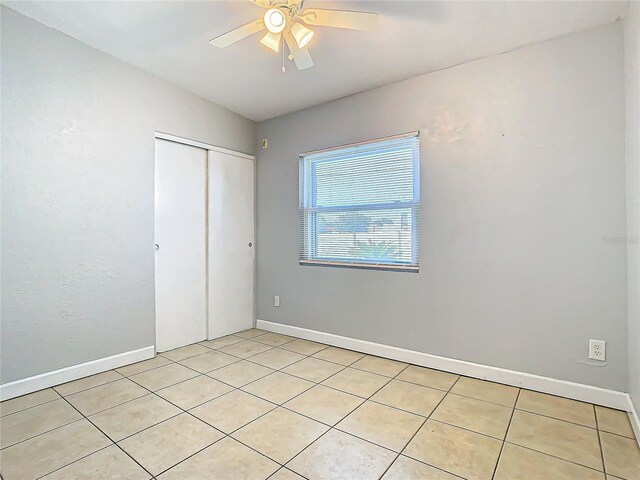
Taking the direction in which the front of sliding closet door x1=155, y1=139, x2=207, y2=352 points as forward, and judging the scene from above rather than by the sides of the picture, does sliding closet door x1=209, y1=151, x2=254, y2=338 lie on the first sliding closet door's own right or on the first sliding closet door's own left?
on the first sliding closet door's own left

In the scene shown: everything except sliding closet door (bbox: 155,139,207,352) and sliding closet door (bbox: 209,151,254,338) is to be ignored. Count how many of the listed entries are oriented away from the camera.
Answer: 0

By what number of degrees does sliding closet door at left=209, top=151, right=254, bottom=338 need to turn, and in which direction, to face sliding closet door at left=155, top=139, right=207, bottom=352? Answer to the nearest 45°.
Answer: approximately 90° to its right

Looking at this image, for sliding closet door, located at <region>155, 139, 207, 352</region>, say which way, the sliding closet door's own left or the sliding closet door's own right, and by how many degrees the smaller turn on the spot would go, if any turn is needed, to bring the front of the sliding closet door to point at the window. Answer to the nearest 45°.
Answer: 0° — it already faces it

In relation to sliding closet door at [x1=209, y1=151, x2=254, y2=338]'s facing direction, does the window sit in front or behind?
in front

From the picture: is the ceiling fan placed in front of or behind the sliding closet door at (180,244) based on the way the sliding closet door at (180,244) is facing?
in front

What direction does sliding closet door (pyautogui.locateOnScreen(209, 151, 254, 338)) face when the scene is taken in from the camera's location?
facing the viewer and to the right of the viewer

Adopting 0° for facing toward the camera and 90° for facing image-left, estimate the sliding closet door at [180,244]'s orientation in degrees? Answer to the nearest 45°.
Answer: approximately 315°

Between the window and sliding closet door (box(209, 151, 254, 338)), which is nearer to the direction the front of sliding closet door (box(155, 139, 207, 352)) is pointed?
the window

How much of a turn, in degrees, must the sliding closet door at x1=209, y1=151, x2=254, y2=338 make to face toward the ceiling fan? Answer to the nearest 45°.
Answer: approximately 45° to its right
